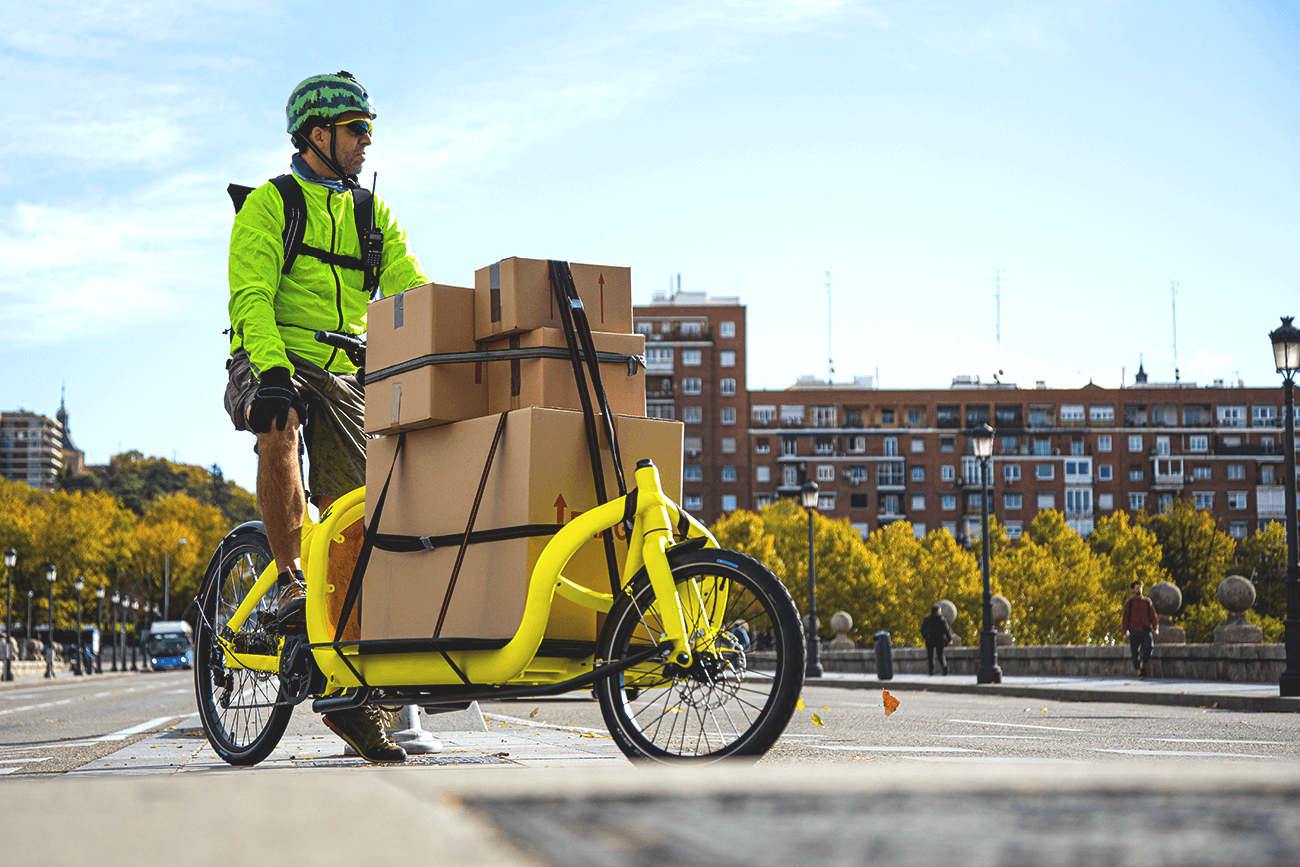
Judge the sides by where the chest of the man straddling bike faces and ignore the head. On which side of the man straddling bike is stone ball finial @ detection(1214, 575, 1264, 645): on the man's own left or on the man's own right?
on the man's own left

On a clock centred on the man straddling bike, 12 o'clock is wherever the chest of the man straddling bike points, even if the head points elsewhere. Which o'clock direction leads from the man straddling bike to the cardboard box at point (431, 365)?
The cardboard box is roughly at 1 o'clock from the man straddling bike.

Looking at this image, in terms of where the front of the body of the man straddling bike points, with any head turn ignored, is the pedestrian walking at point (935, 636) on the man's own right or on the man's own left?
on the man's own left

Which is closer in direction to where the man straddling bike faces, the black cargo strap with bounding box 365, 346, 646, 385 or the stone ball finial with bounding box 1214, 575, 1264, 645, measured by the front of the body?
the black cargo strap

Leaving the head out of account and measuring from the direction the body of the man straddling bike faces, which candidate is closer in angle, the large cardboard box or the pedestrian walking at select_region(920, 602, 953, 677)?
the large cardboard box

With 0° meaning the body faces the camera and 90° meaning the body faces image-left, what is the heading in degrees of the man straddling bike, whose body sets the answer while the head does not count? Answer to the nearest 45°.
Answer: approximately 315°

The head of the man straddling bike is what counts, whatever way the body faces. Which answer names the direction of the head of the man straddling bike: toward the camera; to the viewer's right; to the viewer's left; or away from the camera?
to the viewer's right

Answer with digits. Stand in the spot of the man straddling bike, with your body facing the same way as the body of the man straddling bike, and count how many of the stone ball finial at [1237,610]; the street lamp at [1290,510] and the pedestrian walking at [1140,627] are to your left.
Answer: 3
